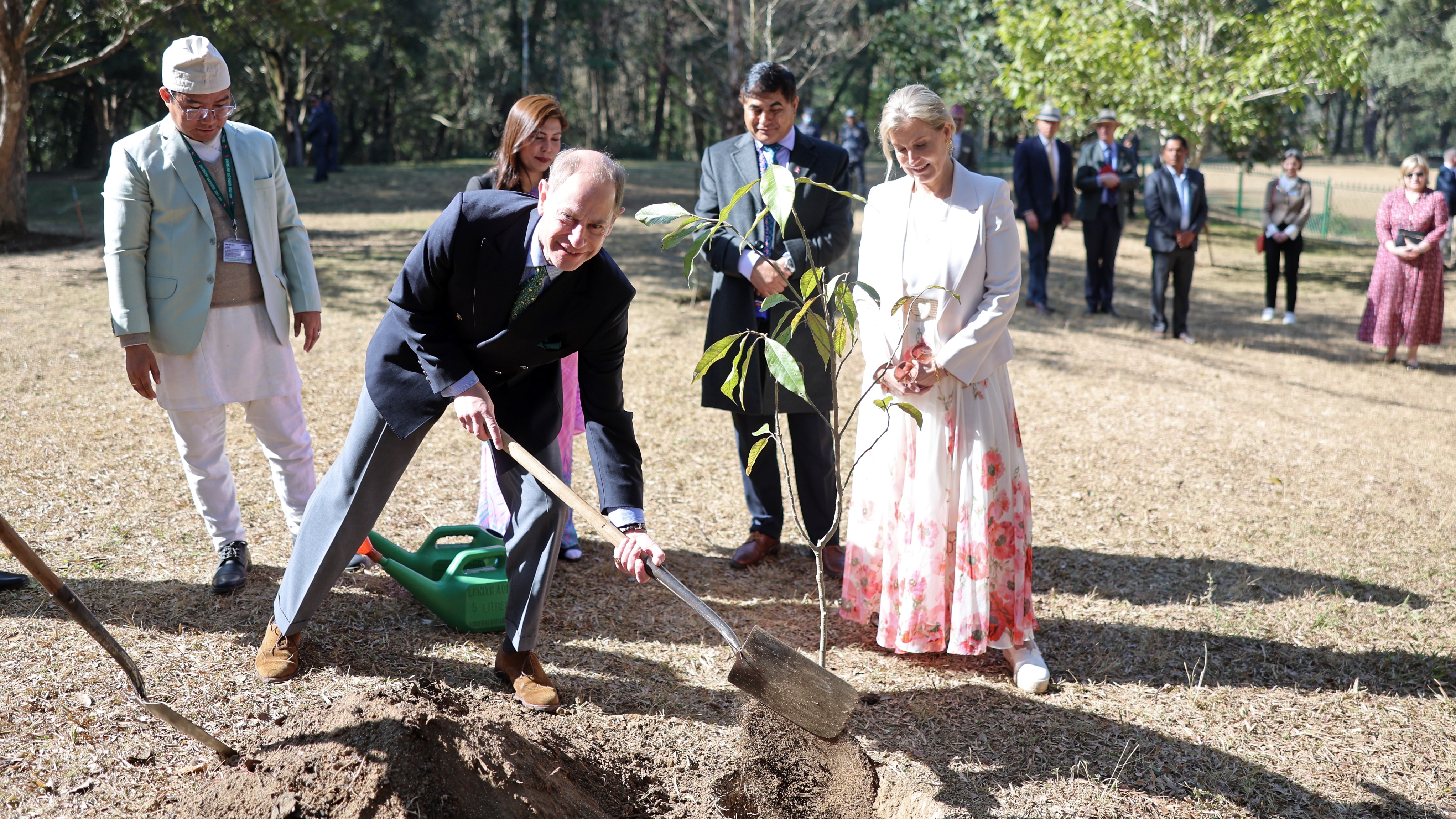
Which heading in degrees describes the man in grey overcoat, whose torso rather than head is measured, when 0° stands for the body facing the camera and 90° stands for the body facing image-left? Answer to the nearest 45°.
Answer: approximately 0°

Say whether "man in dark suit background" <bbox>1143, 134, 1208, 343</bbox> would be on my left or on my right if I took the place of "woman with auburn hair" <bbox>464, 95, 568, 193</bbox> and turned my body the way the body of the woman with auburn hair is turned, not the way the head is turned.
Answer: on my left

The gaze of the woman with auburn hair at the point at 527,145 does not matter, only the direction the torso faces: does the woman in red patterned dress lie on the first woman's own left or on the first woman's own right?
on the first woman's own left

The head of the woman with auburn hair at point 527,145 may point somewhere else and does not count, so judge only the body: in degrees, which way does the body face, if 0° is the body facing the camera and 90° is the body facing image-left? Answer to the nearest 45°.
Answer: approximately 315°

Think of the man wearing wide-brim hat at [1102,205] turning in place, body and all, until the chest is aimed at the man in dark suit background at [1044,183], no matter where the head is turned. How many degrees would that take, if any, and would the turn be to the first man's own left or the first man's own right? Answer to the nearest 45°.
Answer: approximately 45° to the first man's own right
